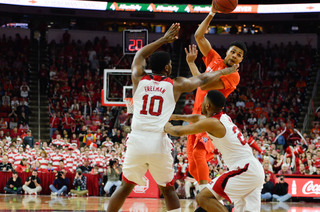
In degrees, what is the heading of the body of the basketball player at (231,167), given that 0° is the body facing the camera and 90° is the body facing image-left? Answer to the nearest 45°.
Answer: approximately 135°

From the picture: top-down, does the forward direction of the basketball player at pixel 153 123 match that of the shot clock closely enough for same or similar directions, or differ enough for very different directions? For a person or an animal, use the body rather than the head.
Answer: very different directions

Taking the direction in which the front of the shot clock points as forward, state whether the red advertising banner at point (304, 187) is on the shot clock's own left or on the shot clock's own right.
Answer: on the shot clock's own left

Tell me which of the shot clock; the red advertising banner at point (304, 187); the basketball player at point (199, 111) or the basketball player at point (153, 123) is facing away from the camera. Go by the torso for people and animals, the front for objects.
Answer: the basketball player at point (153, 123)

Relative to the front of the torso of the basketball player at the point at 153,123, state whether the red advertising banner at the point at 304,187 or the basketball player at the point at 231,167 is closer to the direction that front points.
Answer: the red advertising banner

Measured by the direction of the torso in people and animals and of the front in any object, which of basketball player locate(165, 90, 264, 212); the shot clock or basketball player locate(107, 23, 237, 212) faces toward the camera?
the shot clock

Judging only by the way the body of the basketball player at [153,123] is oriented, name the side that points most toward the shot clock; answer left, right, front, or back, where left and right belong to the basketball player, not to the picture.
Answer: front

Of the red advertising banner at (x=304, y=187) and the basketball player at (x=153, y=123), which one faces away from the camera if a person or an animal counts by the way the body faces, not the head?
the basketball player

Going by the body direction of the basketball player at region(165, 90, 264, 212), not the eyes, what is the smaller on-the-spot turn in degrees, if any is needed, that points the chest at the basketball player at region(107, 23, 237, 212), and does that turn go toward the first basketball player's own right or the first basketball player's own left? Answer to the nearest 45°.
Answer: approximately 45° to the first basketball player's own left

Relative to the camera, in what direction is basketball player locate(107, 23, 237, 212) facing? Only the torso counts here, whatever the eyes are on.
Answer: away from the camera

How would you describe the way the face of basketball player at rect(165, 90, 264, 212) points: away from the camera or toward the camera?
away from the camera

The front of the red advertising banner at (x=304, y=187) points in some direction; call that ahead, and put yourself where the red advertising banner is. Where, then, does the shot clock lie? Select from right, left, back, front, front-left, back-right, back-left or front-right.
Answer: right

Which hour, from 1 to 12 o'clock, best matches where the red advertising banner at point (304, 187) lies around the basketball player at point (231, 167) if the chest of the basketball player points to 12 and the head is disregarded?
The red advertising banner is roughly at 2 o'clock from the basketball player.

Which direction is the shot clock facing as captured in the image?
toward the camera

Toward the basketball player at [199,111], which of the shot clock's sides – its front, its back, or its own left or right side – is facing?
front

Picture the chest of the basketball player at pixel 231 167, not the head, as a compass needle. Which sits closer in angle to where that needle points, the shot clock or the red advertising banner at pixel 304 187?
the shot clock

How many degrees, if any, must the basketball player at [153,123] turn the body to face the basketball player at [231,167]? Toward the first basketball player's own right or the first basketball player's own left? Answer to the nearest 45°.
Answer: approximately 90° to the first basketball player's own right

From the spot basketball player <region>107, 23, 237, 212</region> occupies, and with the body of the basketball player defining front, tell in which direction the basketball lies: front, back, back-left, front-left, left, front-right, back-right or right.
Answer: front-right
